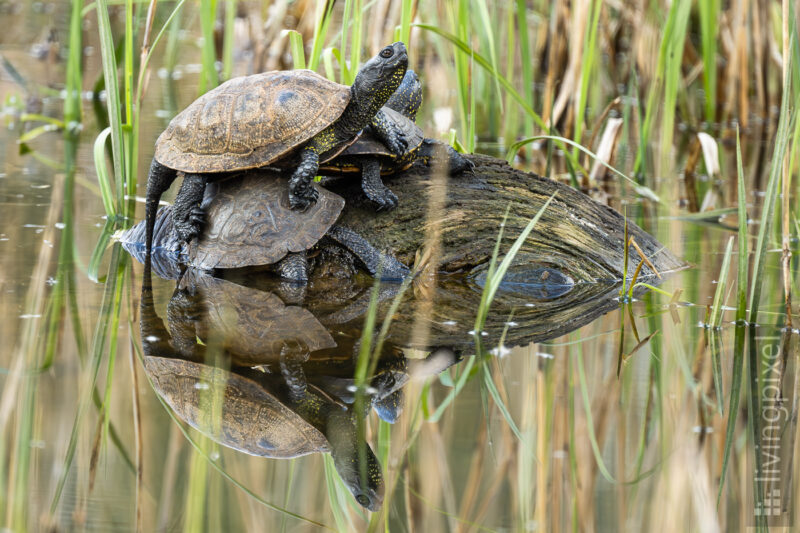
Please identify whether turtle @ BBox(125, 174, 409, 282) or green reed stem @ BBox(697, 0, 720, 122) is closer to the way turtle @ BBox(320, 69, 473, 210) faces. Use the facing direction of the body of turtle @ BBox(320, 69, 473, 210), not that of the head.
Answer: the green reed stem

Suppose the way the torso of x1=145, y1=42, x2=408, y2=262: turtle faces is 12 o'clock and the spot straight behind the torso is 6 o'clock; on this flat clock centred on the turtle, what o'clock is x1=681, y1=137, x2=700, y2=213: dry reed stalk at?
The dry reed stalk is roughly at 11 o'clock from the turtle.

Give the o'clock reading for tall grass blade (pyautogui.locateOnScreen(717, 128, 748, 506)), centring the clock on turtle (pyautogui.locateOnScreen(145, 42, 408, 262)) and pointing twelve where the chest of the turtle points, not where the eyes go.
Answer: The tall grass blade is roughly at 1 o'clock from the turtle.

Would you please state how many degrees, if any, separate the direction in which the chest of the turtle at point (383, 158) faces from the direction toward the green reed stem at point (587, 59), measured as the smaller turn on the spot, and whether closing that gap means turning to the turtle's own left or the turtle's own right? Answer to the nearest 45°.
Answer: approximately 45° to the turtle's own left

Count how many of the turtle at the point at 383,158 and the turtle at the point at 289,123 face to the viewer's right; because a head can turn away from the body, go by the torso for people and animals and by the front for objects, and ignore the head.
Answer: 2

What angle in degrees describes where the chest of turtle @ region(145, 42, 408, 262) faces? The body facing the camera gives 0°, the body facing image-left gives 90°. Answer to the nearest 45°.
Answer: approximately 270°

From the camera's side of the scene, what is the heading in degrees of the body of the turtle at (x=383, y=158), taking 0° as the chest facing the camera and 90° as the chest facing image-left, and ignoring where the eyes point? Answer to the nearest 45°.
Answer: approximately 270°

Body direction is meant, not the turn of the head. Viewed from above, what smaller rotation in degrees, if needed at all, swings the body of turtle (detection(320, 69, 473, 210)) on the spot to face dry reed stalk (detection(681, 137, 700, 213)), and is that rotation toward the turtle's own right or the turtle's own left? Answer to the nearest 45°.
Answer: approximately 45° to the turtle's own left
